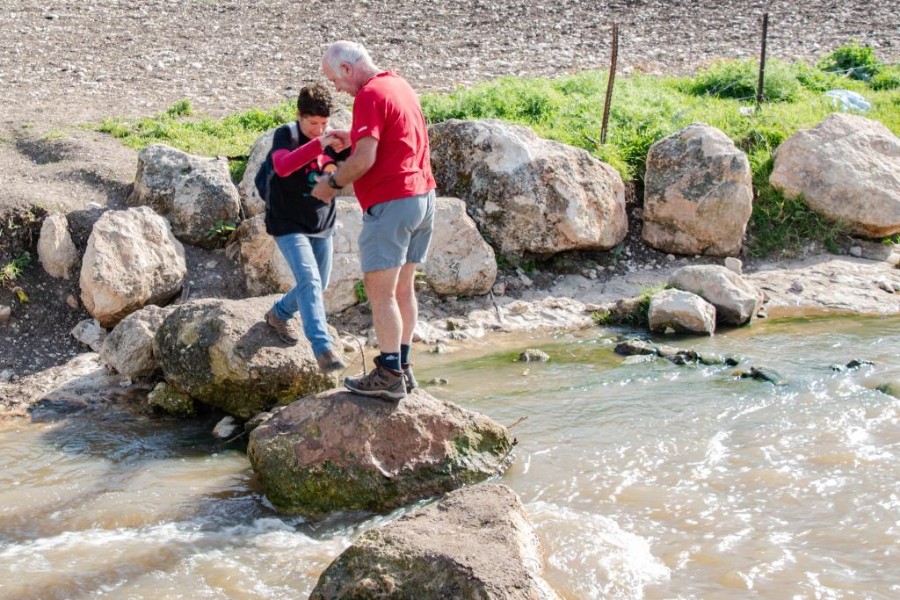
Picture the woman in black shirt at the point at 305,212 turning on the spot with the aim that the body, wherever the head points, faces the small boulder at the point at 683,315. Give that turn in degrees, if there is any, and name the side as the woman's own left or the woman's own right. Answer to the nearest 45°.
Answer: approximately 90° to the woman's own left

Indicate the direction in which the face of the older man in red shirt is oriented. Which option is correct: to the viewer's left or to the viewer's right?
to the viewer's left

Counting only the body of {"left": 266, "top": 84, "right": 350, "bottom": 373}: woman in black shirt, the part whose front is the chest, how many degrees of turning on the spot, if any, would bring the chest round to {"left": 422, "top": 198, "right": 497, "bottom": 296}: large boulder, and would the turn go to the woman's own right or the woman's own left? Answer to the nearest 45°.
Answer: approximately 90° to the woman's own left

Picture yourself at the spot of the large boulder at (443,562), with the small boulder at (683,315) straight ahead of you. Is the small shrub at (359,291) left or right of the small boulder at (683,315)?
left

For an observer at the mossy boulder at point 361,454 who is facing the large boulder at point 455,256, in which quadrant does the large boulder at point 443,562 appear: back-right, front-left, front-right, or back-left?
back-right

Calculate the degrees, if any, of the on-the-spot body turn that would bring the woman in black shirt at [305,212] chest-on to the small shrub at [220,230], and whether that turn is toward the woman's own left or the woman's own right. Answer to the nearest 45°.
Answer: approximately 135° to the woman's own left

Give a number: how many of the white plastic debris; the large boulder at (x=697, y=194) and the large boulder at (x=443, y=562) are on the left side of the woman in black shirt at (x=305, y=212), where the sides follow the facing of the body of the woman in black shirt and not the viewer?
2

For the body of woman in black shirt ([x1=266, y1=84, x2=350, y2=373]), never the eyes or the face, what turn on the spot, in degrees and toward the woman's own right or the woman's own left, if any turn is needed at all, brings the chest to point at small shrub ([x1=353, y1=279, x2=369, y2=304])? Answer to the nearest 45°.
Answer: approximately 135° to the woman's own left

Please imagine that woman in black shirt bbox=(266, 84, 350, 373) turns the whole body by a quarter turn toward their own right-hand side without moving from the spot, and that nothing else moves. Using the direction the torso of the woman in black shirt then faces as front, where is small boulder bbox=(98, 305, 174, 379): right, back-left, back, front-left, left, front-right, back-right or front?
right

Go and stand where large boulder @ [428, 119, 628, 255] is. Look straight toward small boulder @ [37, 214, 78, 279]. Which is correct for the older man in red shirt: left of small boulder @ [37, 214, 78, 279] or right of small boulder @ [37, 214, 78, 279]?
left

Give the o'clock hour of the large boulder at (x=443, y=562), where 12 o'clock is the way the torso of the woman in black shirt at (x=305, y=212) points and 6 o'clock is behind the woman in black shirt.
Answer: The large boulder is roughly at 1 o'clock from the woman in black shirt.

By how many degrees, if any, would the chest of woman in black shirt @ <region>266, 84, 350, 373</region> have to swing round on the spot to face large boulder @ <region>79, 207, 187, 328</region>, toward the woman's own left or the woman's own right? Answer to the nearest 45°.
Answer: approximately 180°

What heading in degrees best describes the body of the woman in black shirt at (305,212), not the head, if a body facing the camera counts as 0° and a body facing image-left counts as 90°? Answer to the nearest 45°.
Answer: approximately 315°

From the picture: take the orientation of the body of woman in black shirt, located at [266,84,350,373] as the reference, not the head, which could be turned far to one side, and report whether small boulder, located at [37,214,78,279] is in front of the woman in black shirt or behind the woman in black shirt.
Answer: behind
